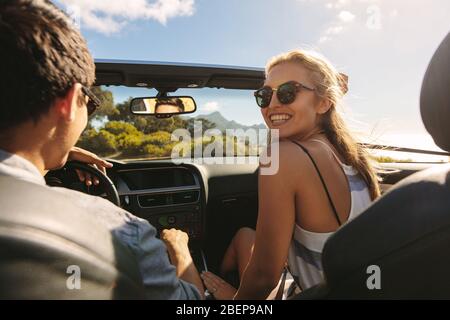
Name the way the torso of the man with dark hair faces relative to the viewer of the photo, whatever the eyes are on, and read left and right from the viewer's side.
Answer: facing away from the viewer and to the right of the viewer

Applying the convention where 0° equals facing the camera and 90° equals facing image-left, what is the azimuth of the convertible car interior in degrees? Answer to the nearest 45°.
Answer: approximately 180°

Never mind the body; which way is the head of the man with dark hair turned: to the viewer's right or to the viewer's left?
to the viewer's right

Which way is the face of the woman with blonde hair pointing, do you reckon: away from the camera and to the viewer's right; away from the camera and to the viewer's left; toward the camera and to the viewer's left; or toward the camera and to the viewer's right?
toward the camera and to the viewer's left
